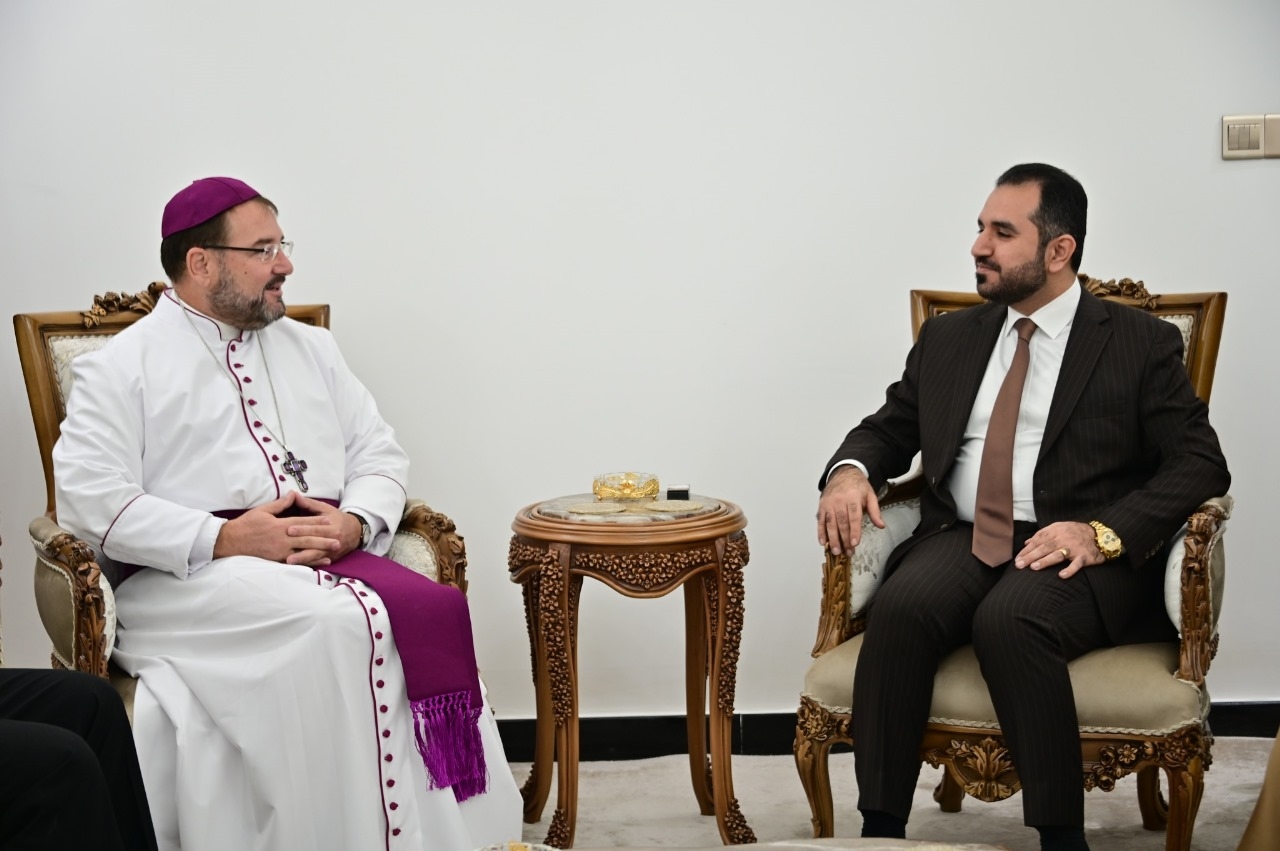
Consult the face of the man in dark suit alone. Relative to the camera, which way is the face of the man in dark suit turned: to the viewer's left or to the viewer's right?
to the viewer's left

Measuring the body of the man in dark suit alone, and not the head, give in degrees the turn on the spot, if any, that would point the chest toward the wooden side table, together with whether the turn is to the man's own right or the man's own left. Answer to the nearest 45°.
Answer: approximately 45° to the man's own right

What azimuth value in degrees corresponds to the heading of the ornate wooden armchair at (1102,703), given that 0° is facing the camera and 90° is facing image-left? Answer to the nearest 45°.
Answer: approximately 45°

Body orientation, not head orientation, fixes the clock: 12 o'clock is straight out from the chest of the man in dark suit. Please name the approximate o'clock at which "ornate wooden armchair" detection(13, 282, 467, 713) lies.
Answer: The ornate wooden armchair is roughly at 1 o'clock from the man in dark suit.

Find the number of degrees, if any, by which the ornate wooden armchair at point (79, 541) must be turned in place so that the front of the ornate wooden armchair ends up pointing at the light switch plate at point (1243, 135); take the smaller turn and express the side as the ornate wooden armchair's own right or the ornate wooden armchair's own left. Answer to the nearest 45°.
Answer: approximately 45° to the ornate wooden armchair's own left

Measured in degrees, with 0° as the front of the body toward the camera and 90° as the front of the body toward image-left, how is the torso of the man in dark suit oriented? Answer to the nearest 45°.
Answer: approximately 45°

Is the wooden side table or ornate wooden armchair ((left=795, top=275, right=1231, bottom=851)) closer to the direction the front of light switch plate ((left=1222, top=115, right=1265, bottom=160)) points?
the ornate wooden armchair

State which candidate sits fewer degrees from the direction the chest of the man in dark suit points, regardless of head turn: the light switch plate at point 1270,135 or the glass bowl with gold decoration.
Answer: the glass bowl with gold decoration

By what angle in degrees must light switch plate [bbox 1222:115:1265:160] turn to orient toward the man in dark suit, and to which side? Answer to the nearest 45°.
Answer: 0° — it already faces them

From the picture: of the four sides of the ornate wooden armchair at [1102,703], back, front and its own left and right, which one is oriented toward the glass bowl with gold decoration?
right
